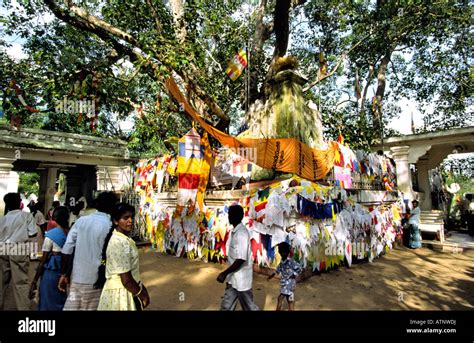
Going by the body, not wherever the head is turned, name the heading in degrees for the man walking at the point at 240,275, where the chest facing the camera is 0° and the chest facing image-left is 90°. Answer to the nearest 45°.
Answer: approximately 90°

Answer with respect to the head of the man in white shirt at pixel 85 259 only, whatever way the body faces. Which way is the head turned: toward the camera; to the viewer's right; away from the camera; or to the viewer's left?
away from the camera

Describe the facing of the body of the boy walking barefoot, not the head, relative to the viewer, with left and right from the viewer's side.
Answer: facing the viewer and to the left of the viewer

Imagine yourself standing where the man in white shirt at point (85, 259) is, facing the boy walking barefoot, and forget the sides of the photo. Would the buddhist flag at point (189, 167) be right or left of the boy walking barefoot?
left

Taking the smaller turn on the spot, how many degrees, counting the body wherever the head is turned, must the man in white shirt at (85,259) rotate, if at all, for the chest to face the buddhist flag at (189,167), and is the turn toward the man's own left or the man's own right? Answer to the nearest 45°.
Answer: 0° — they already face it

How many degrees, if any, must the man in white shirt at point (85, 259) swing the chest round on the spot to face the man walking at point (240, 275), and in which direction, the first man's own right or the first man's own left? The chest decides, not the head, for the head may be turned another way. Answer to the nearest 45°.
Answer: approximately 45° to the first man's own right

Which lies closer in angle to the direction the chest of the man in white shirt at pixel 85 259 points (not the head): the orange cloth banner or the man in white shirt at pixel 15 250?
the orange cloth banner

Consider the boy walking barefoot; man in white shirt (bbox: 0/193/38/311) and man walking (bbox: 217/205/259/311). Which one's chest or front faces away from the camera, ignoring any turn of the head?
the man in white shirt

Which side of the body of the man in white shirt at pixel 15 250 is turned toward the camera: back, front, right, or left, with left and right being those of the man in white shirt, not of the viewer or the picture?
back

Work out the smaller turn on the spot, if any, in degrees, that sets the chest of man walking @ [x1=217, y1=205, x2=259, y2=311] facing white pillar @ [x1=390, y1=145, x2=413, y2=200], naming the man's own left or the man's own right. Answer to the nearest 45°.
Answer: approximately 135° to the man's own right

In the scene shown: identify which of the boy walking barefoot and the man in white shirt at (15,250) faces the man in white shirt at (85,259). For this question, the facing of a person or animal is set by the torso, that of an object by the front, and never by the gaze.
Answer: the boy walking barefoot

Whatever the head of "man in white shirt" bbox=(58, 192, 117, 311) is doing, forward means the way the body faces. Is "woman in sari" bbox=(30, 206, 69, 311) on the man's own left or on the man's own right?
on the man's own left

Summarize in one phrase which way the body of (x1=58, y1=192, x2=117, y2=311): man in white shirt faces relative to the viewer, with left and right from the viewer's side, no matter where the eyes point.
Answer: facing away from the viewer and to the right of the viewer

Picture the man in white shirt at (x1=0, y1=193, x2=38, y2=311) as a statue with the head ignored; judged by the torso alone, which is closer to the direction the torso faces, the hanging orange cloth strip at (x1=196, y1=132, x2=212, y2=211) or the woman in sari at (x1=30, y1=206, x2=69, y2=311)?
the hanging orange cloth strip

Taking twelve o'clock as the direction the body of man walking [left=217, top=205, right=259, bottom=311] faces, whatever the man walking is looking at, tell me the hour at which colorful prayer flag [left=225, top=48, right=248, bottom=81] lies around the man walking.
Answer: The colorful prayer flag is roughly at 3 o'clock from the man walking.
